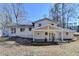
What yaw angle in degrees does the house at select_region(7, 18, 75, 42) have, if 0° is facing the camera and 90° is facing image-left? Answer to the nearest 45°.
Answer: approximately 0°
